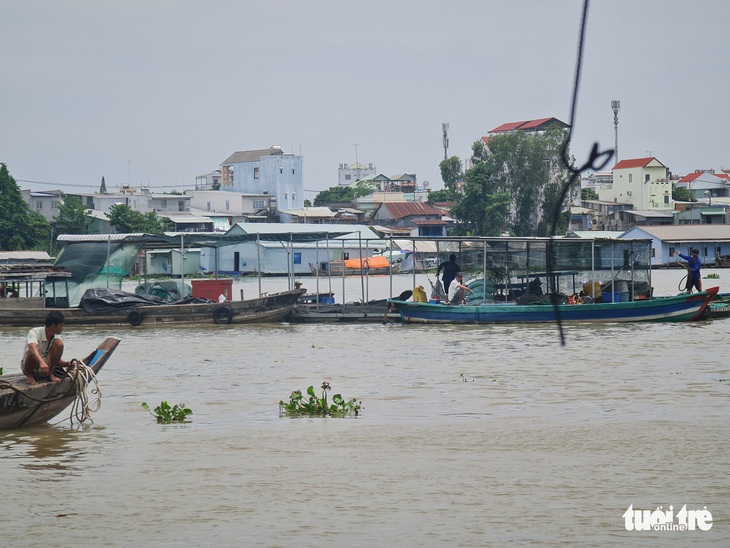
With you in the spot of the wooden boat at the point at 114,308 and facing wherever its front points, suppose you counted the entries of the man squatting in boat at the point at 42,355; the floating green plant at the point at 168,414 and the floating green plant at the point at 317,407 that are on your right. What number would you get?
3

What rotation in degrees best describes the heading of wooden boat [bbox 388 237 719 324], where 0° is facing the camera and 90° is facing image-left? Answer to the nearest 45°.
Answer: approximately 270°

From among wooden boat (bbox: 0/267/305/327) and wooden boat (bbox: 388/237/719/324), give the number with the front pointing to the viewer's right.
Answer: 2

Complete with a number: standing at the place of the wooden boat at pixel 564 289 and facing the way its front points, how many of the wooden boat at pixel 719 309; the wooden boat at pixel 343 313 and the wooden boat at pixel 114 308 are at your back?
2

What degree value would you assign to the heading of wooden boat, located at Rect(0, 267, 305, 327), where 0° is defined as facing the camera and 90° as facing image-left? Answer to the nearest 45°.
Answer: approximately 270°

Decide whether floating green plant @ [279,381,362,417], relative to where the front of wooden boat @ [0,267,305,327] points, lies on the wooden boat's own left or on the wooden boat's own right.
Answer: on the wooden boat's own right

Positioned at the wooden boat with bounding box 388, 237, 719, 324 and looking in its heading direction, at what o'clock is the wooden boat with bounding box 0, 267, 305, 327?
the wooden boat with bounding box 0, 267, 305, 327 is roughly at 6 o'clock from the wooden boat with bounding box 388, 237, 719, 324.

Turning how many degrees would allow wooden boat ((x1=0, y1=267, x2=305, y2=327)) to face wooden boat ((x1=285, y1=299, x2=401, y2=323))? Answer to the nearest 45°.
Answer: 0° — it already faces it

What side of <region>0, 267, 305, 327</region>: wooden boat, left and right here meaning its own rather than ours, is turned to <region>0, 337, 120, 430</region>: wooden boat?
right

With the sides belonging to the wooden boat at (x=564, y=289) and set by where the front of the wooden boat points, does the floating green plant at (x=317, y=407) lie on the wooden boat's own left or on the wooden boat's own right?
on the wooden boat's own right

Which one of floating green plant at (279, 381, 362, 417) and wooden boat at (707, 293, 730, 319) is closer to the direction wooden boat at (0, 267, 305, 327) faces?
the wooden boat
